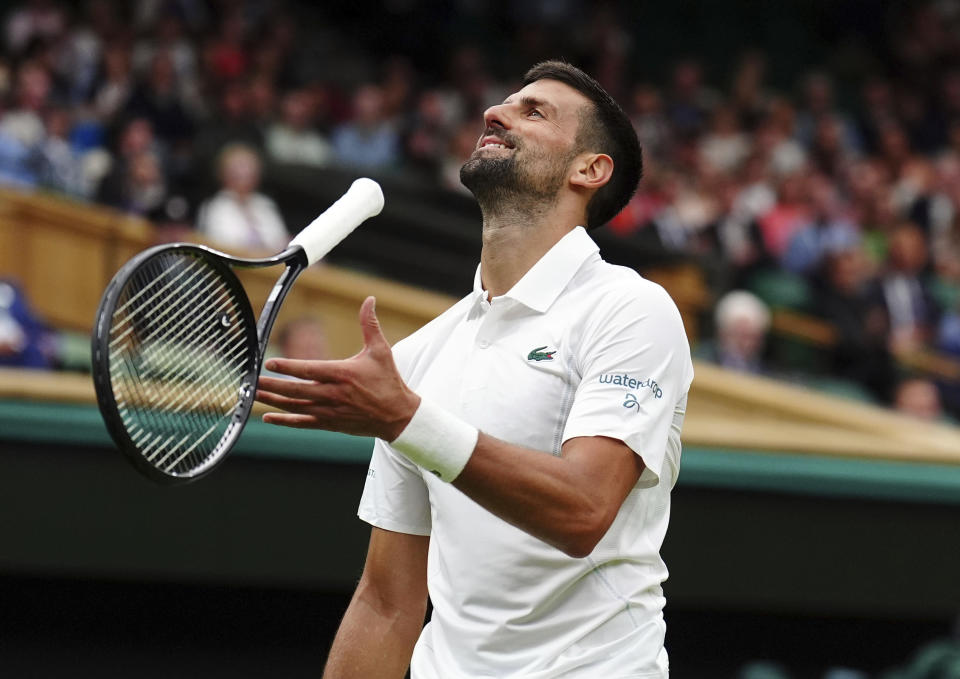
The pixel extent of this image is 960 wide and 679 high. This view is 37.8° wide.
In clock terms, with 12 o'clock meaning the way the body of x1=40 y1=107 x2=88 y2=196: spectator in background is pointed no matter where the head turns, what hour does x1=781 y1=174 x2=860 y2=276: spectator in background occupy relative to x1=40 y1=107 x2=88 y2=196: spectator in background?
x1=781 y1=174 x2=860 y2=276: spectator in background is roughly at 9 o'clock from x1=40 y1=107 x2=88 y2=196: spectator in background.

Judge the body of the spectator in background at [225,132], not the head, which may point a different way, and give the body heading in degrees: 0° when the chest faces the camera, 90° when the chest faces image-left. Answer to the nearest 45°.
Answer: approximately 0°

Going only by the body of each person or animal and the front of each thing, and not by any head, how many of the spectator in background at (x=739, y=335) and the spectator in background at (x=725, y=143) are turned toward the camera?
2

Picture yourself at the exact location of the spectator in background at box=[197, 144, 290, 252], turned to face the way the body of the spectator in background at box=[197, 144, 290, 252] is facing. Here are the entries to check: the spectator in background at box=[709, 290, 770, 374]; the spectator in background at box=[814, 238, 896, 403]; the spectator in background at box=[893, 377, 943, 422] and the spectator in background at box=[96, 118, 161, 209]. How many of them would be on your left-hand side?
3
